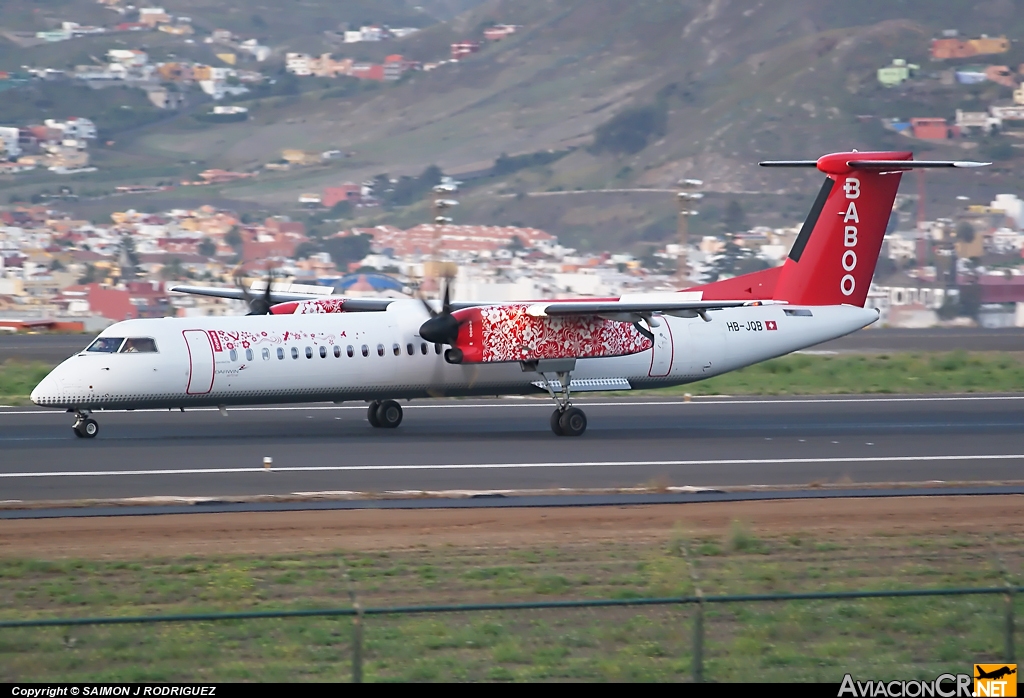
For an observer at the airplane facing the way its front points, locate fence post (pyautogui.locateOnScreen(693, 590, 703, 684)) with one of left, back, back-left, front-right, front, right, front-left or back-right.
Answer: front-left

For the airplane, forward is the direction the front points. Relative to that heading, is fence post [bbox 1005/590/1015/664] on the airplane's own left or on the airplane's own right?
on the airplane's own left

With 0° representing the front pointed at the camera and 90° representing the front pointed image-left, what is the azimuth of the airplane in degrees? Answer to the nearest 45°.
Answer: approximately 45°

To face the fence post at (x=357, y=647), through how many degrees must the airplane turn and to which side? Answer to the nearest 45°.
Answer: approximately 45° to its left
